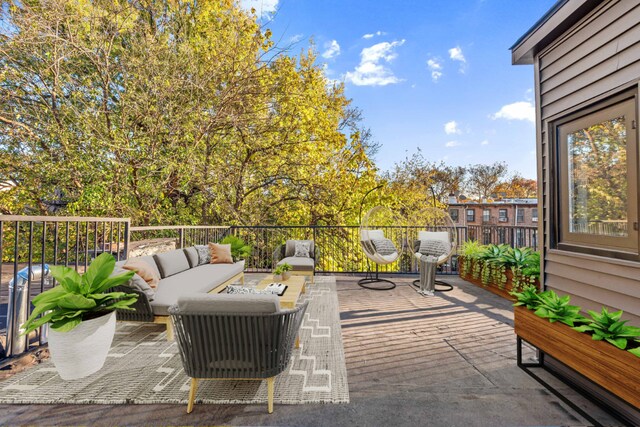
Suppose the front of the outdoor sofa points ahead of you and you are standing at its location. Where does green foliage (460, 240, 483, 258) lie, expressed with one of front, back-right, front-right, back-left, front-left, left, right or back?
front-left

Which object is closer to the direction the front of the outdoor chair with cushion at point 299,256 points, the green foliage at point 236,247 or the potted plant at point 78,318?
the potted plant

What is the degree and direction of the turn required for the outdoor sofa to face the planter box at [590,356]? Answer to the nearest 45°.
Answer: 0° — it already faces it

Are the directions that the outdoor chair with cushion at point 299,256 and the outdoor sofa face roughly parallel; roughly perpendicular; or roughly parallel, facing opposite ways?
roughly perpendicular

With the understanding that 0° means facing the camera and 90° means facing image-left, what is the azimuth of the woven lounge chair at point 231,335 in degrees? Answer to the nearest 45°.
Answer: approximately 180°

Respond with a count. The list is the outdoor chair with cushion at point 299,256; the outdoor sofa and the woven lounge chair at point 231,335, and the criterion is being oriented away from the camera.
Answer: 1

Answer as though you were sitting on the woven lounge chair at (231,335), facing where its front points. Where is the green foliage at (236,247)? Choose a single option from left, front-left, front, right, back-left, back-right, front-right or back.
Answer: front

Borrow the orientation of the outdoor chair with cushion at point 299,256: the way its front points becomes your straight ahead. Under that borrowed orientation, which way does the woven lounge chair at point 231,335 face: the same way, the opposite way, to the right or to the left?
the opposite way

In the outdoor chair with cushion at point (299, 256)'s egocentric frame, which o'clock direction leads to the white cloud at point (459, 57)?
The white cloud is roughly at 8 o'clock from the outdoor chair with cushion.

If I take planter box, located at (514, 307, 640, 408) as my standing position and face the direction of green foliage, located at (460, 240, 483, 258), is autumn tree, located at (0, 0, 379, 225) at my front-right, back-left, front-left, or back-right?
front-left

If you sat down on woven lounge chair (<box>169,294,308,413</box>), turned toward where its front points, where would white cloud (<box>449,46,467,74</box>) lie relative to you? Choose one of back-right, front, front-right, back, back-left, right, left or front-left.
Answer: front-right

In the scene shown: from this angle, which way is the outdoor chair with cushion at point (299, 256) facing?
toward the camera

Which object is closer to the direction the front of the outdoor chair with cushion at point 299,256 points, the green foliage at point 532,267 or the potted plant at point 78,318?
the potted plant

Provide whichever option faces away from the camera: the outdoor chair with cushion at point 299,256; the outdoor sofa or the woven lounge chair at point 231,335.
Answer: the woven lounge chair

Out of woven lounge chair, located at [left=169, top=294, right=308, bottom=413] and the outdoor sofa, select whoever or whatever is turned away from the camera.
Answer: the woven lounge chair

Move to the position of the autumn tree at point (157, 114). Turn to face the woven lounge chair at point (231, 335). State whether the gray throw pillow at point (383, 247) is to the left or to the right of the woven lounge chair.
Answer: left
